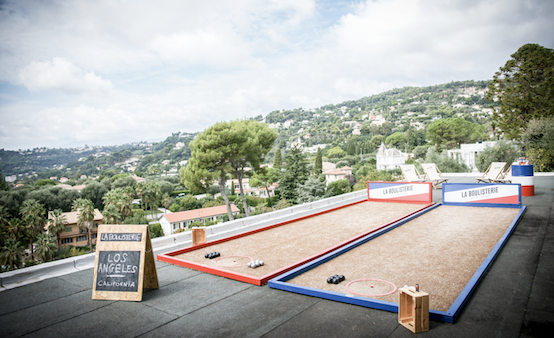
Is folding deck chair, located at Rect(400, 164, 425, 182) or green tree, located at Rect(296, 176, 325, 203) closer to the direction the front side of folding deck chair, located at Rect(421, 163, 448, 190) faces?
the folding deck chair

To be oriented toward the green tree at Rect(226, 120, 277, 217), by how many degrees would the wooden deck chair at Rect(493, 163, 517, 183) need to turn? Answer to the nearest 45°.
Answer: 0° — it already faces it

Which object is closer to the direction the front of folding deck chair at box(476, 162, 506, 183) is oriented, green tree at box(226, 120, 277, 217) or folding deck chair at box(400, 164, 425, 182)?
the folding deck chair

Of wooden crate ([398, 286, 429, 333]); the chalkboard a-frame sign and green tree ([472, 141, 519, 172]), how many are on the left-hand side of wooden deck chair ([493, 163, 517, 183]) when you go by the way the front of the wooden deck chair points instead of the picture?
2

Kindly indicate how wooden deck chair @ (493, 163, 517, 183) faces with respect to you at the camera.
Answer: facing to the left of the viewer
